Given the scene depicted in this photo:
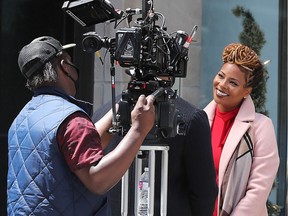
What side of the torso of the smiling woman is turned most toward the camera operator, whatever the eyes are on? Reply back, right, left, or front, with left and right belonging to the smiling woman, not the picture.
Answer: front

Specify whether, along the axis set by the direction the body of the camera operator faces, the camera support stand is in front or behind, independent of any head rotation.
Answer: in front

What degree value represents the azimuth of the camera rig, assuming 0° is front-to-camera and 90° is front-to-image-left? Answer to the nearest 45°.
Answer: approximately 225°

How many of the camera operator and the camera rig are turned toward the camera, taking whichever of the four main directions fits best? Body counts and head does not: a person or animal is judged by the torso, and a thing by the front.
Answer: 0

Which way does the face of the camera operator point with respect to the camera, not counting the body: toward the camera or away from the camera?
away from the camera

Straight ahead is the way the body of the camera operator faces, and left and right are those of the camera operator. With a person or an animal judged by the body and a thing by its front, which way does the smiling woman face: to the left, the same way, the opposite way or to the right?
the opposite way

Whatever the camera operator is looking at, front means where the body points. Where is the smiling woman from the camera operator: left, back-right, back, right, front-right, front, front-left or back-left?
front

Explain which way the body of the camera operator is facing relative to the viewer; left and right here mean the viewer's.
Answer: facing away from the viewer and to the right of the viewer

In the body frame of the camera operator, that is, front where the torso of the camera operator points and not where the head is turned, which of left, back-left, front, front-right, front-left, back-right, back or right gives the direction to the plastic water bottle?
front

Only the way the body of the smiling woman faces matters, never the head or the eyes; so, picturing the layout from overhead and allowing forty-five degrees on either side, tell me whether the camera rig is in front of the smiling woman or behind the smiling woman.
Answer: in front

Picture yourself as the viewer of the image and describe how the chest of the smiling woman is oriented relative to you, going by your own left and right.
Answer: facing the viewer and to the left of the viewer
